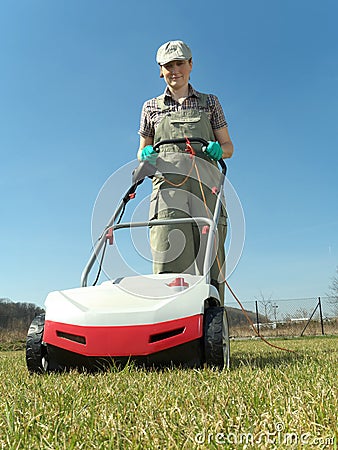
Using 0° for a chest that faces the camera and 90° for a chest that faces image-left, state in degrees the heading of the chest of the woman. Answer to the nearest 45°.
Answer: approximately 0°
